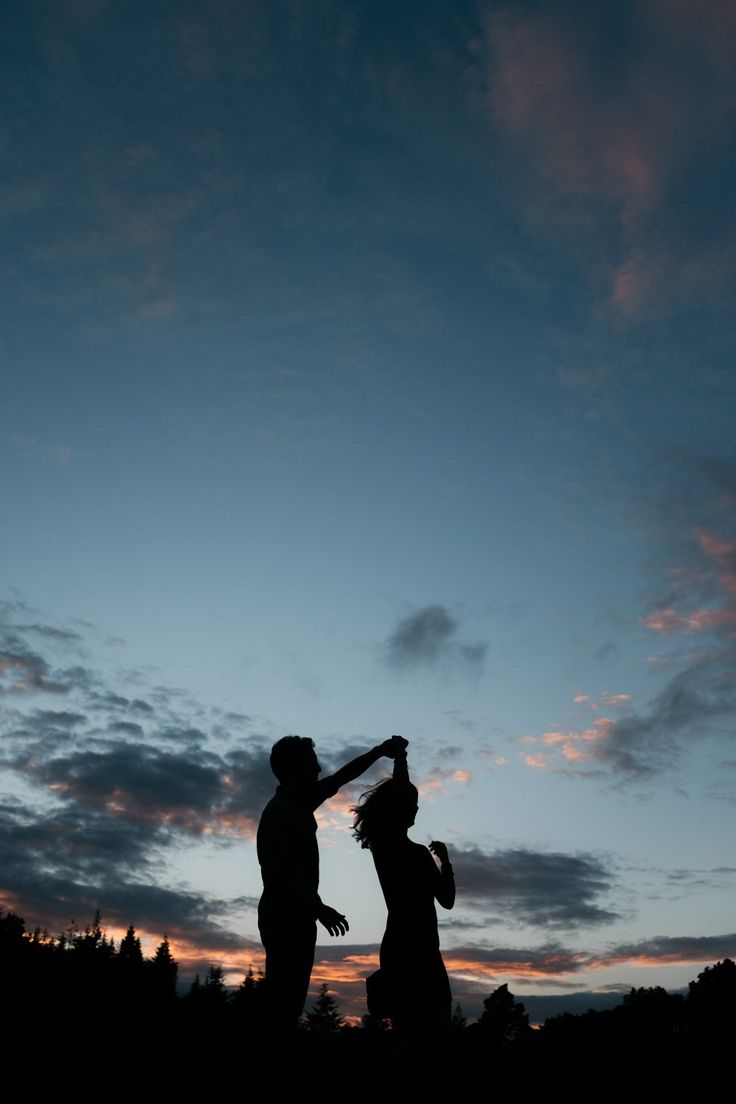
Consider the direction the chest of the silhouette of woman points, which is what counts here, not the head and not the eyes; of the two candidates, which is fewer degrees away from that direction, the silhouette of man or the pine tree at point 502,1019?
the pine tree

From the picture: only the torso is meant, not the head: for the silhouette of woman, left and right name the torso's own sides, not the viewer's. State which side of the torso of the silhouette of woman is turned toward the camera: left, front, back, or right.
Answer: right

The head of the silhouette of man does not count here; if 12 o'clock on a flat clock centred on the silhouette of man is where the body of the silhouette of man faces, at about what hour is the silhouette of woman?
The silhouette of woman is roughly at 11 o'clock from the silhouette of man.

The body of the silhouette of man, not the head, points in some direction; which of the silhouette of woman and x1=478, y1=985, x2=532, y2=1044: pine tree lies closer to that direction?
the silhouette of woman

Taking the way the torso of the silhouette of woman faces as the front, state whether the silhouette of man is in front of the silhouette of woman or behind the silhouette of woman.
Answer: behind

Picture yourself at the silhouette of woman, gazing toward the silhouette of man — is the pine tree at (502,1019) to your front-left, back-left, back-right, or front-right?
back-right

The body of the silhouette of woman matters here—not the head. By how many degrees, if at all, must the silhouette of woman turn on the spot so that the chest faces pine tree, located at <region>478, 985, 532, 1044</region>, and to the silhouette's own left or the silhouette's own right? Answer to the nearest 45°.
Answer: approximately 90° to the silhouette's own left

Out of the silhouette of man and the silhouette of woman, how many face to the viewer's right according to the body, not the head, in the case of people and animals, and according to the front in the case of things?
2

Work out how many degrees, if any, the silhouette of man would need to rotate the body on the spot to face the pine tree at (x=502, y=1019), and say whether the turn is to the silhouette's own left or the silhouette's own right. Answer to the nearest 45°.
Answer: approximately 45° to the silhouette's own left

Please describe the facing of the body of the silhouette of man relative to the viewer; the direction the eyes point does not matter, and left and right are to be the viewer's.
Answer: facing to the right of the viewer
